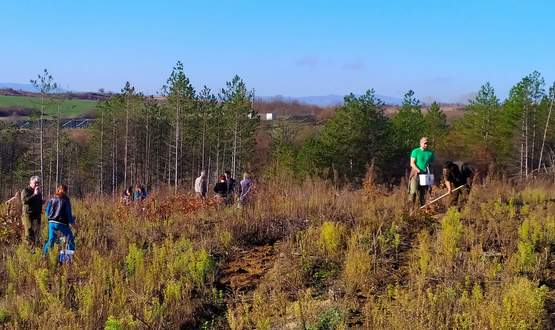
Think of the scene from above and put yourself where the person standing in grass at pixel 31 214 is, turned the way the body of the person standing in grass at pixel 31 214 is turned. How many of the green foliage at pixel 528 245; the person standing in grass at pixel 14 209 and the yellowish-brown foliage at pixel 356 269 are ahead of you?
2

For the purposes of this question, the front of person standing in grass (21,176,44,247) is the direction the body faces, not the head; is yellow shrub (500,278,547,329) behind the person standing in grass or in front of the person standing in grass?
in front

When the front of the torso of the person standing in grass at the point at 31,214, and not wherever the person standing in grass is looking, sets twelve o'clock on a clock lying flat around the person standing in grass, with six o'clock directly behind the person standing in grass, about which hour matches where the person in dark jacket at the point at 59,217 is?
The person in dark jacket is roughly at 1 o'clock from the person standing in grass.

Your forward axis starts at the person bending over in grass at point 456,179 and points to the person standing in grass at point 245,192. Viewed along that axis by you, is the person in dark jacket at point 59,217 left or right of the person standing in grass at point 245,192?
left

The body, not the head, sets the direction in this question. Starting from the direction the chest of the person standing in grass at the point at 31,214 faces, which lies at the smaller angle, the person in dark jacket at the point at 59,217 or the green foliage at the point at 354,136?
the person in dark jacket

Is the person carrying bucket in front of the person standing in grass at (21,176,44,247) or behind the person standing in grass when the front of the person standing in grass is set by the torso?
in front

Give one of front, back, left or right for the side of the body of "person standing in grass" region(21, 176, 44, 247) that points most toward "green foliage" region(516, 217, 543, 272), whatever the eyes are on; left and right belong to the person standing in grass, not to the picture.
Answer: front

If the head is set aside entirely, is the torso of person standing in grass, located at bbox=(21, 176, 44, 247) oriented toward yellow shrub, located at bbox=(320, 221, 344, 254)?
yes

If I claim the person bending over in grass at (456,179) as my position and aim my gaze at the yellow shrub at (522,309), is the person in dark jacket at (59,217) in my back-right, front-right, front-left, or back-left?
front-right

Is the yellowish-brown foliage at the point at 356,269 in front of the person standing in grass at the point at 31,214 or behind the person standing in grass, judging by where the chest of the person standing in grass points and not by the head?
in front

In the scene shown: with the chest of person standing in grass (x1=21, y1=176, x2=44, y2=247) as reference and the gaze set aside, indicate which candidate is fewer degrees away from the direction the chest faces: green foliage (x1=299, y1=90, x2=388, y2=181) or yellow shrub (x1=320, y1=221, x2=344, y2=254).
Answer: the yellow shrub

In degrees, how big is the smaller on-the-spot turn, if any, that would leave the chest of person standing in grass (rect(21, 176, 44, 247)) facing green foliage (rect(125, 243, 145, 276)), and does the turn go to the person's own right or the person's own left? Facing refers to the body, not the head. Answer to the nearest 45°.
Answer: approximately 45° to the person's own right

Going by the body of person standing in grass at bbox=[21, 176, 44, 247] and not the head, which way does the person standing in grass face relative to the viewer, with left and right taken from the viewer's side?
facing the viewer and to the right of the viewer

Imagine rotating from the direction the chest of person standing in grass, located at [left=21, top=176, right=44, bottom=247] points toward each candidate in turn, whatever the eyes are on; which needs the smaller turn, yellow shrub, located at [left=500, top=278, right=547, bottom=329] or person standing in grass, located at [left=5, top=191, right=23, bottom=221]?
the yellow shrub

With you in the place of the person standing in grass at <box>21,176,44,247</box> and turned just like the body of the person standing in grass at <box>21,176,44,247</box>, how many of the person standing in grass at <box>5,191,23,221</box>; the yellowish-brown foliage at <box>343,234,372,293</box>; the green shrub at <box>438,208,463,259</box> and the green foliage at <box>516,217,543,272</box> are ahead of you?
3

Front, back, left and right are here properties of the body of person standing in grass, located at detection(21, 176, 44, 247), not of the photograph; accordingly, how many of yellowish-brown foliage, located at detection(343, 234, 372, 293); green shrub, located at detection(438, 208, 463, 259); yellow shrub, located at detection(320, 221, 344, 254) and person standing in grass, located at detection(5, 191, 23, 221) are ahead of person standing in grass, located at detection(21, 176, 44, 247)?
3
